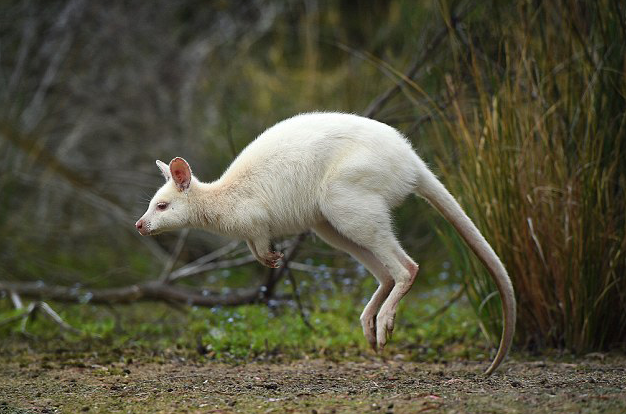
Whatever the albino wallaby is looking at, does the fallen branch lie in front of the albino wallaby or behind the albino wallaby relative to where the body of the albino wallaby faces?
in front

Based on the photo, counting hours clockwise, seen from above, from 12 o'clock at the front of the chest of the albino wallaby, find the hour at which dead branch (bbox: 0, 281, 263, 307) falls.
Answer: The dead branch is roughly at 2 o'clock from the albino wallaby.

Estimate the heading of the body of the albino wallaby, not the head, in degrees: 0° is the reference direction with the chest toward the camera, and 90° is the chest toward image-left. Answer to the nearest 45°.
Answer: approximately 90°
